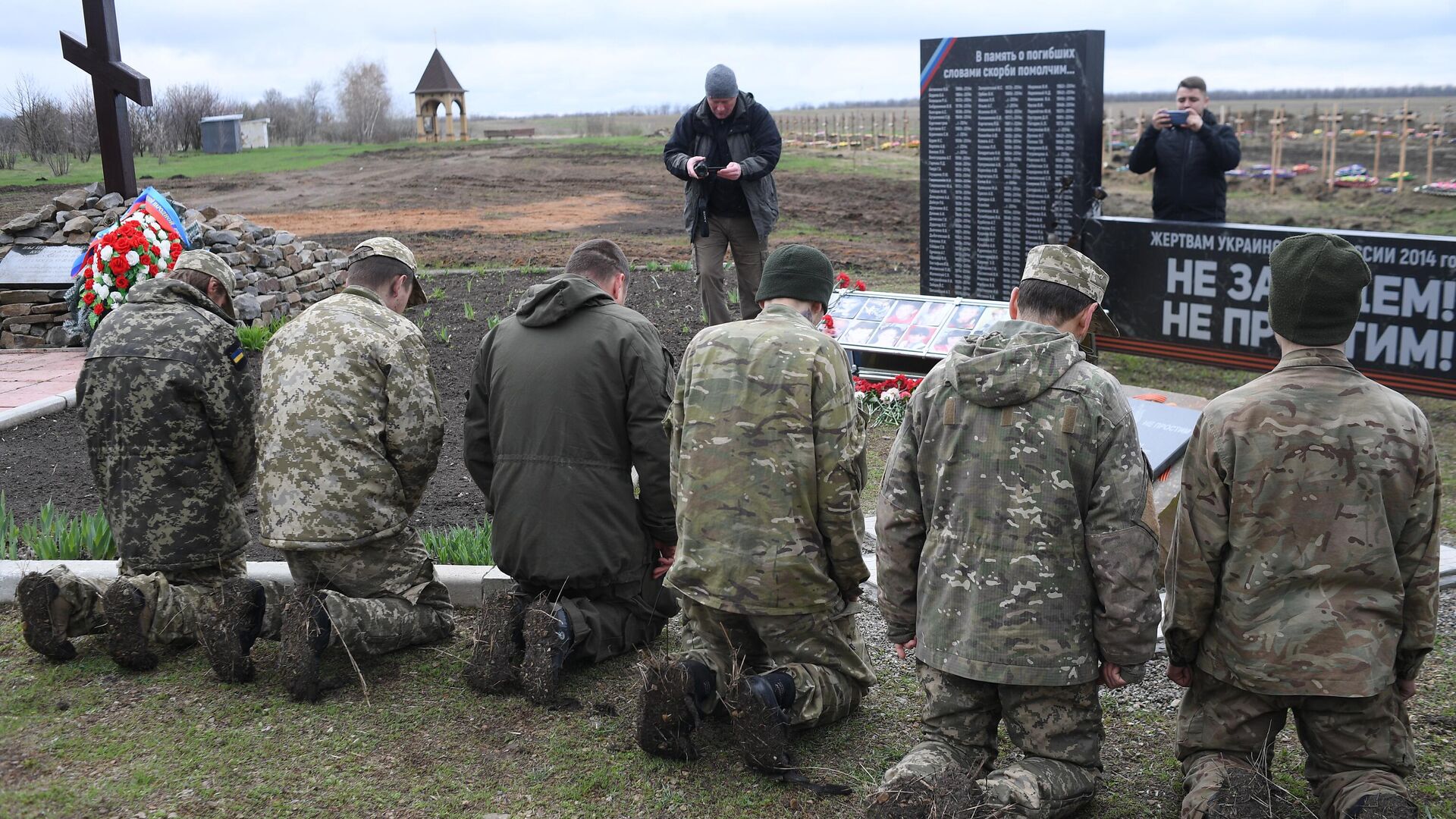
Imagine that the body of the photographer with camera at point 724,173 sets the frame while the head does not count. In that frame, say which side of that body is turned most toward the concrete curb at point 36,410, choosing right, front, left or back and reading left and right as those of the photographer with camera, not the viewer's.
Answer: right

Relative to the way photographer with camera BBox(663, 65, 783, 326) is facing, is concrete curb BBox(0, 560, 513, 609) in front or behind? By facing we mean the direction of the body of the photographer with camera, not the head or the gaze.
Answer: in front

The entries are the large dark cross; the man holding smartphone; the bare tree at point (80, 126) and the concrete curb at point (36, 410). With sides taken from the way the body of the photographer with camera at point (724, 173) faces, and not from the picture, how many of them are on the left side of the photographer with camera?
1

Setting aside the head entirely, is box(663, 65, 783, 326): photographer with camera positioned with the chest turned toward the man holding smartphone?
no

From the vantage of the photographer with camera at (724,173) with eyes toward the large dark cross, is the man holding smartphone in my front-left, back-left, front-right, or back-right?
back-right

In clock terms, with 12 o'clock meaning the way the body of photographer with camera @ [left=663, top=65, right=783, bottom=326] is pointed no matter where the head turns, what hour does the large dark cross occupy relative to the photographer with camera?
The large dark cross is roughly at 4 o'clock from the photographer with camera.

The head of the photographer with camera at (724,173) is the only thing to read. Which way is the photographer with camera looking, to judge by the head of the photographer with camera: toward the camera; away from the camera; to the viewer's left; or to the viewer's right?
toward the camera

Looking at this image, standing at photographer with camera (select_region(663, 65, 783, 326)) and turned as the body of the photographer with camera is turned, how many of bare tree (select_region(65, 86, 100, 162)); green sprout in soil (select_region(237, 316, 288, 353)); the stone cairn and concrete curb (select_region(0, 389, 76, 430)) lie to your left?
0

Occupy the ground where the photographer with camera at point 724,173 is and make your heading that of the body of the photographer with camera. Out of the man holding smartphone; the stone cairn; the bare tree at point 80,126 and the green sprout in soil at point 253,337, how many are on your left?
1

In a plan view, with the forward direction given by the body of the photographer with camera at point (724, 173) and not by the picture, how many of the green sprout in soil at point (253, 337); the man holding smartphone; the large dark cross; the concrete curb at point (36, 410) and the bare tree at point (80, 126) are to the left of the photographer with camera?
1

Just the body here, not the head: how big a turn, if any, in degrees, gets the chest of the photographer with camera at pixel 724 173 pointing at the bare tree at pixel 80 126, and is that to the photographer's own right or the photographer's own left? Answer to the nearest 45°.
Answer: approximately 135° to the photographer's own right

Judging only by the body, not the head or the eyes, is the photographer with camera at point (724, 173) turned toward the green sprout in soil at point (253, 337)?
no

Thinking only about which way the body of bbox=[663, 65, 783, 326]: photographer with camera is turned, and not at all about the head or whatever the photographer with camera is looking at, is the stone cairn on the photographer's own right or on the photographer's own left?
on the photographer's own right

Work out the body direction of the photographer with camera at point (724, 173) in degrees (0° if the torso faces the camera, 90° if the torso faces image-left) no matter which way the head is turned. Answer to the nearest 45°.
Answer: approximately 0°

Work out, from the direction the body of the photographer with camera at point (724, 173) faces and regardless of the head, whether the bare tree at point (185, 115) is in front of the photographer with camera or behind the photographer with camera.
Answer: behind

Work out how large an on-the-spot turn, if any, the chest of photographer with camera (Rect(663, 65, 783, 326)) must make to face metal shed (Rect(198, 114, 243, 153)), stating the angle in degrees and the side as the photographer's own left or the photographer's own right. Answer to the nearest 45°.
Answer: approximately 135° to the photographer's own right
